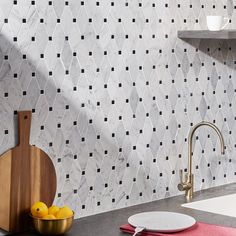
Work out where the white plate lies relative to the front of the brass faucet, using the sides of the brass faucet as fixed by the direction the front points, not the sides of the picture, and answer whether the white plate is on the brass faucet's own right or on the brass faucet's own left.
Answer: on the brass faucet's own right

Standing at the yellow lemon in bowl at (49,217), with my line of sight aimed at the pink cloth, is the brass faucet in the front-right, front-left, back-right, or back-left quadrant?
front-left

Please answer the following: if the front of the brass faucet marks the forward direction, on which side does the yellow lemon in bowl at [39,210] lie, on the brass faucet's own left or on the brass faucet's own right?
on the brass faucet's own right

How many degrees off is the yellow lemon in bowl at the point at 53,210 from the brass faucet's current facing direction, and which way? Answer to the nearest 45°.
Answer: approximately 90° to its right

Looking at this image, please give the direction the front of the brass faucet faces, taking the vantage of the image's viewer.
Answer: facing the viewer and to the right of the viewer

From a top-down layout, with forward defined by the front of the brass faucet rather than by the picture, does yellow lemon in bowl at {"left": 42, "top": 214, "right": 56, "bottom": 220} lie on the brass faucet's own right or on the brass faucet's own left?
on the brass faucet's own right

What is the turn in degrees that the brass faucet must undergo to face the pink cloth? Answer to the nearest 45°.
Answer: approximately 45° to its right

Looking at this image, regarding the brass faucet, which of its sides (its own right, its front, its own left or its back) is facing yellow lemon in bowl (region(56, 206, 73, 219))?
right

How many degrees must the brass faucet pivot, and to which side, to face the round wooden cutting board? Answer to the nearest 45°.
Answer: approximately 90° to its right
